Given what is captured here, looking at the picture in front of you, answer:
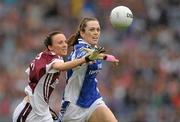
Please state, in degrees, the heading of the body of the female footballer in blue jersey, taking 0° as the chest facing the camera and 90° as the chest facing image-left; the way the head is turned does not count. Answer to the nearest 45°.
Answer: approximately 315°

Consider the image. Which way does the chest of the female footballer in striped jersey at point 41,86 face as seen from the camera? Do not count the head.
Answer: to the viewer's right
